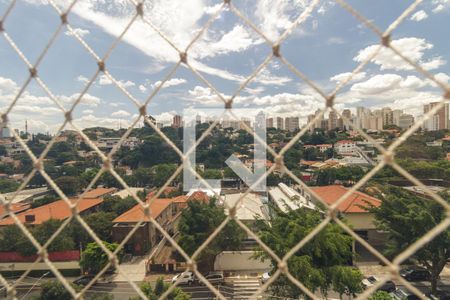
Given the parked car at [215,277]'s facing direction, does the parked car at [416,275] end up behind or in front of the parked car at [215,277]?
behind

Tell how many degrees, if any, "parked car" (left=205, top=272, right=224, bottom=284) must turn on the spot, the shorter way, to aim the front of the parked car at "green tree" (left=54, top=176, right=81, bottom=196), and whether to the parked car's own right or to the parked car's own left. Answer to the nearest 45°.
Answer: approximately 45° to the parked car's own right

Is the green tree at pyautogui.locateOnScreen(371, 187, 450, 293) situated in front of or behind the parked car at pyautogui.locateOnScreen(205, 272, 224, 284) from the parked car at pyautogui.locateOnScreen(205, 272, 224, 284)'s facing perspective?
behind

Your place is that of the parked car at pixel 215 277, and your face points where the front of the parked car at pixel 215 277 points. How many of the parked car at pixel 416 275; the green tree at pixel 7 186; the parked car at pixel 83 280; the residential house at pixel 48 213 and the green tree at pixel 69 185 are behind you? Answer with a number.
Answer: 1

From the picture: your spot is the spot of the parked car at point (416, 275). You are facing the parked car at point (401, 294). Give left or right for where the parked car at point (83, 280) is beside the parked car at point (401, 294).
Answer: right

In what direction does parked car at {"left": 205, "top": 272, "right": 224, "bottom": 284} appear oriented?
to the viewer's left

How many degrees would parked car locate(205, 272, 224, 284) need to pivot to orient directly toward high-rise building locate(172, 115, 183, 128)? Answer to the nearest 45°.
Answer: approximately 90° to its right
